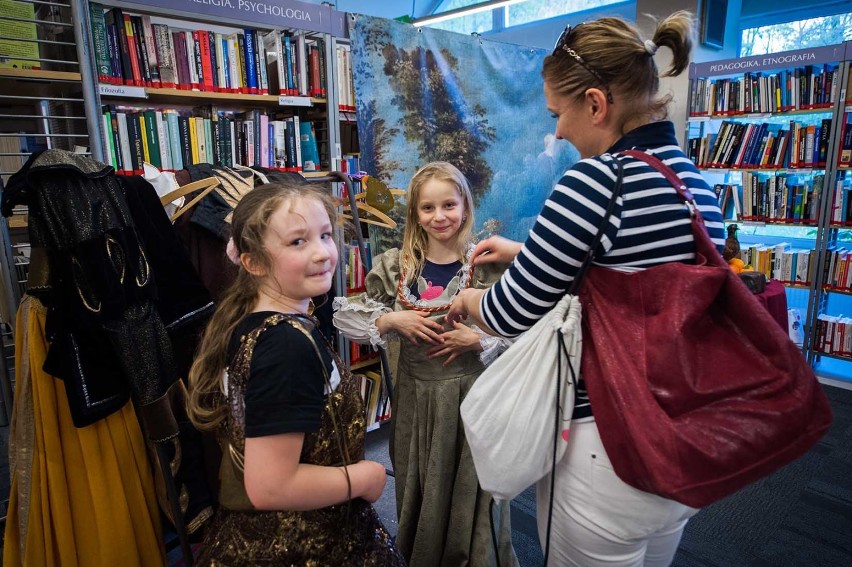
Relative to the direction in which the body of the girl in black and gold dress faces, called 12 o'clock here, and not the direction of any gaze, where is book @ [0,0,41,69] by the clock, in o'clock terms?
The book is roughly at 8 o'clock from the girl in black and gold dress.

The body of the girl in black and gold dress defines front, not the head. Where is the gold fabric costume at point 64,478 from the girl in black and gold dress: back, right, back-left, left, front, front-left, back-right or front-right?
back-left

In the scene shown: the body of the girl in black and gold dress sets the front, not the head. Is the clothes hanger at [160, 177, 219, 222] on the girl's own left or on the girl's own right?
on the girl's own left

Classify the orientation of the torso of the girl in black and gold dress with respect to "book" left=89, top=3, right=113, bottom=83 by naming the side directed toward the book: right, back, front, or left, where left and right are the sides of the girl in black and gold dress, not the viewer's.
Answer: left

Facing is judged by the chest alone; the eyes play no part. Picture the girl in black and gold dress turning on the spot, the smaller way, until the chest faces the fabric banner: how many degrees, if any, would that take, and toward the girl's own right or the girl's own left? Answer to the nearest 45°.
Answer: approximately 45° to the girl's own left

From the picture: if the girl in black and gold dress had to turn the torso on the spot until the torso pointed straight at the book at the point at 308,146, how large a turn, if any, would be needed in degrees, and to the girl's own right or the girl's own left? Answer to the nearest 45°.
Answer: approximately 90° to the girl's own left

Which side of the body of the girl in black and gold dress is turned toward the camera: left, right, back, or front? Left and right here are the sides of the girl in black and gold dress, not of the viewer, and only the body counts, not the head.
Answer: right
